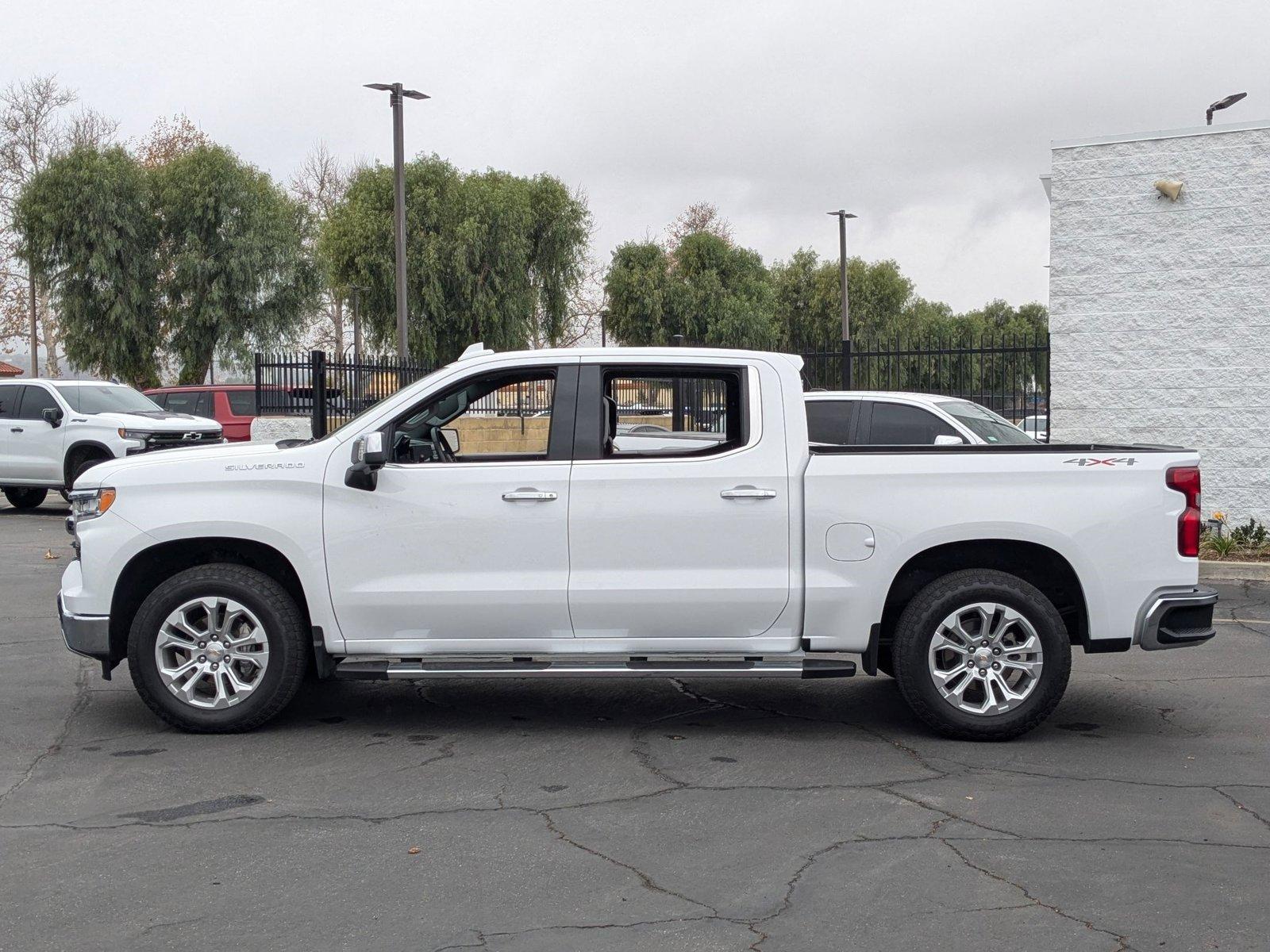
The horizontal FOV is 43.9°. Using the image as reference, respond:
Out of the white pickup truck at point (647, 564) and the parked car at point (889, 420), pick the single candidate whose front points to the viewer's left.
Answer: the white pickup truck

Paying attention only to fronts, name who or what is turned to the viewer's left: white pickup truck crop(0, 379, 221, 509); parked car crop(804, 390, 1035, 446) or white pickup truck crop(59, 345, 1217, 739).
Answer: white pickup truck crop(59, 345, 1217, 739)

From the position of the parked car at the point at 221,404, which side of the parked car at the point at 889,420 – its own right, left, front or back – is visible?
back

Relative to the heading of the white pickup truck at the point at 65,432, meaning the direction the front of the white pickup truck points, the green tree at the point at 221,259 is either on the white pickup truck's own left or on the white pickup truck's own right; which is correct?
on the white pickup truck's own left

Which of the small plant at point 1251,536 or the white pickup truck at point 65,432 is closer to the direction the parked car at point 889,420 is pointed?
the small plant

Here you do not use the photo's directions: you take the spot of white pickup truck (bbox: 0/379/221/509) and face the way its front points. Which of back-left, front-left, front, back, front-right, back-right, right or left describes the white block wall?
front

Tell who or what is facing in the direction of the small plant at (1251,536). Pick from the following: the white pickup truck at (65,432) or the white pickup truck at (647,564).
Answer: the white pickup truck at (65,432)

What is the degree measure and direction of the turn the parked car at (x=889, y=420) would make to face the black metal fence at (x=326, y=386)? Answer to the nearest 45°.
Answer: approximately 180°

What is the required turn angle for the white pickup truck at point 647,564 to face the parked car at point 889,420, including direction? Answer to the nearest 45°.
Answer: approximately 90° to its right

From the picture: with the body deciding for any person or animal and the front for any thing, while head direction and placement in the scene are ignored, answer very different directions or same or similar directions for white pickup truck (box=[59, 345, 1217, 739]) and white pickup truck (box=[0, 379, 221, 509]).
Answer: very different directions

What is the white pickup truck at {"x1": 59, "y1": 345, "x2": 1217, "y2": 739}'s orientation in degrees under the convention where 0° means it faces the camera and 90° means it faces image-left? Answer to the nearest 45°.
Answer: approximately 90°

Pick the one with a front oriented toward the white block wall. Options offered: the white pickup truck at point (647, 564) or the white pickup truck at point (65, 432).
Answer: the white pickup truck at point (65, 432)

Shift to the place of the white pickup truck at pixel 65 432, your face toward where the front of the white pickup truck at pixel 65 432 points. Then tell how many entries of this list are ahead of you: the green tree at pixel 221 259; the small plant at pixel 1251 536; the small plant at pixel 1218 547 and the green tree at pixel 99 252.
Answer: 2
